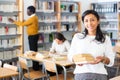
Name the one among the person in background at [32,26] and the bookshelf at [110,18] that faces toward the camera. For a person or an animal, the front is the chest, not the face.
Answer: the bookshelf

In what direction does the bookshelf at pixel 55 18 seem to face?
toward the camera

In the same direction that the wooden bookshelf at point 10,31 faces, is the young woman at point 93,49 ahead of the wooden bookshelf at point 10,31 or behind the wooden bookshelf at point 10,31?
ahead

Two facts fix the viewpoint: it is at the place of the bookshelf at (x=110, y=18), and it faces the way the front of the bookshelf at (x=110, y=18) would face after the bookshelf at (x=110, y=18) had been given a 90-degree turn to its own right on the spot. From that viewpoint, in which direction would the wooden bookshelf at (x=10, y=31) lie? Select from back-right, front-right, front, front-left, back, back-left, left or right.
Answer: front-left

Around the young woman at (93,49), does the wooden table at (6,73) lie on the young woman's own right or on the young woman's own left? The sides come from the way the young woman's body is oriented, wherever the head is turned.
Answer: on the young woman's own right

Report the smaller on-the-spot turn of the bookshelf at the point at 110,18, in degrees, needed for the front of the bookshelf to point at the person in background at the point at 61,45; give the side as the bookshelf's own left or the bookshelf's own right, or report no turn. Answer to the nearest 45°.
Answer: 0° — it already faces them

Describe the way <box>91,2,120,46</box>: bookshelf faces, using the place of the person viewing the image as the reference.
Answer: facing the viewer

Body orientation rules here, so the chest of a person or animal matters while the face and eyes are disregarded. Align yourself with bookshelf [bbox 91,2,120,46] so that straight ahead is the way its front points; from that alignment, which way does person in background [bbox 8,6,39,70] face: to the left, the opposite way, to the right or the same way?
to the right

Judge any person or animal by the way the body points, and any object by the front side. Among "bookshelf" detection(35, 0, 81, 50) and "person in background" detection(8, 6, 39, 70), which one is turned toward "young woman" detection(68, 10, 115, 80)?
the bookshelf

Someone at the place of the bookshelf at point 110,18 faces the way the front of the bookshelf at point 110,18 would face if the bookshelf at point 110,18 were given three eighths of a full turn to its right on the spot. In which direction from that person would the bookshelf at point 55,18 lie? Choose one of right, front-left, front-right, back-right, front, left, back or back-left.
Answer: left

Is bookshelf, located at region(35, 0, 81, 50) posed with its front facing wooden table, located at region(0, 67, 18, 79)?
yes

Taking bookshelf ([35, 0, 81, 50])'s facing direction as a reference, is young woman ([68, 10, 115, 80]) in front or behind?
in front

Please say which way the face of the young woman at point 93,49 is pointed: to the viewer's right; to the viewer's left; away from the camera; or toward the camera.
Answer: toward the camera

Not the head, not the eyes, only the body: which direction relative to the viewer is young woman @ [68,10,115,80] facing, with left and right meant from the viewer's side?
facing the viewer

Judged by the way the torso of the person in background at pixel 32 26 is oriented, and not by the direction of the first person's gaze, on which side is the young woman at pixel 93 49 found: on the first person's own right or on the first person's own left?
on the first person's own left

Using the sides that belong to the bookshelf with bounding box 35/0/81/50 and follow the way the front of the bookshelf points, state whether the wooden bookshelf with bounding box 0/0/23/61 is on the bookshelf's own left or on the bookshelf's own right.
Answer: on the bookshelf's own right

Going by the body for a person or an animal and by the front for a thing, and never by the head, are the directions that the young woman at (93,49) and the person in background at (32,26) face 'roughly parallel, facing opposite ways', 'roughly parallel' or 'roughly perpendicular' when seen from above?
roughly perpendicular

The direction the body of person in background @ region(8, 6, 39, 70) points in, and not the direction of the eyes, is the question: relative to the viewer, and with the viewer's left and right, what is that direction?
facing to the left of the viewer
